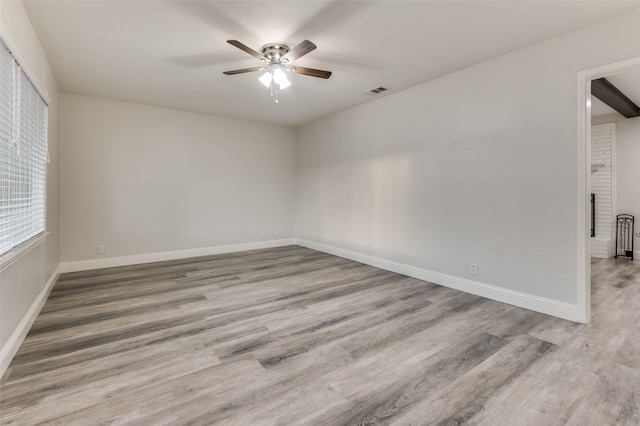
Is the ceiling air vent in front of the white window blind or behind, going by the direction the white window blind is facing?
in front

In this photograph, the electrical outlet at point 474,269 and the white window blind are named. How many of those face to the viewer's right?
1

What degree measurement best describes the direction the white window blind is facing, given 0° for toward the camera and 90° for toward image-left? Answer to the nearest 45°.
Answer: approximately 270°

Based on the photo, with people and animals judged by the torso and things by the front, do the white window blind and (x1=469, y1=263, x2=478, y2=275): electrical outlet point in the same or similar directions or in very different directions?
very different directions

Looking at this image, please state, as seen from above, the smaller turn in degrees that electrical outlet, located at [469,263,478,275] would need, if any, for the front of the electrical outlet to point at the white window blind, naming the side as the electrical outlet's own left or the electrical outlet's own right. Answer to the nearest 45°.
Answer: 0° — it already faces it

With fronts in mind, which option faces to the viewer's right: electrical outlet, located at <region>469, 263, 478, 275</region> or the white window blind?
the white window blind

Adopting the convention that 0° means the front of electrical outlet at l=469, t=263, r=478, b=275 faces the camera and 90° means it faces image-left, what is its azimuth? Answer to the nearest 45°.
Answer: approximately 45°

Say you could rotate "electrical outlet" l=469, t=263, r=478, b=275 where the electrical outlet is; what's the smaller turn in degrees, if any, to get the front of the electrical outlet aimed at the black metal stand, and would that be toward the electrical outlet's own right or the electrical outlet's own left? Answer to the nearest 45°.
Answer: approximately 180°
